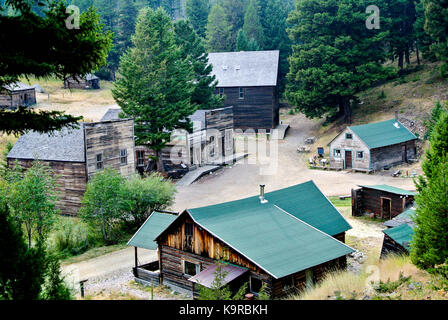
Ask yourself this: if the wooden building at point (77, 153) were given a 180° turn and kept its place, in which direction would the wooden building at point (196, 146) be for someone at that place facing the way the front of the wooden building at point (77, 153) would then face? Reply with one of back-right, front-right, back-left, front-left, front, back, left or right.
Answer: right

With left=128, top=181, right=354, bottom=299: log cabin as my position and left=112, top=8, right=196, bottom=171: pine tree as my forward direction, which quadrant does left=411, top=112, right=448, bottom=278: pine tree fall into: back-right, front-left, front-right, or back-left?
back-right

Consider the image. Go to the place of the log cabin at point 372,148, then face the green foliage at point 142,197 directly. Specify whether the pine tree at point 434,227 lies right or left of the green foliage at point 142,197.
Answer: left

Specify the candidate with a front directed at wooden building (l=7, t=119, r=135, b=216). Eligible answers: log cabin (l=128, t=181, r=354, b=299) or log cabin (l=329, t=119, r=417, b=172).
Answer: log cabin (l=329, t=119, r=417, b=172)

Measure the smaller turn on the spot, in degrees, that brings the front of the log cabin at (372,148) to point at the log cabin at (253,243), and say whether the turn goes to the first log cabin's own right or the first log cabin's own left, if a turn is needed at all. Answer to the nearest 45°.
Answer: approximately 45° to the first log cabin's own left

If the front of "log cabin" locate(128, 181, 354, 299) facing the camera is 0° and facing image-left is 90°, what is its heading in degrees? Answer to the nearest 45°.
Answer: approximately 45°

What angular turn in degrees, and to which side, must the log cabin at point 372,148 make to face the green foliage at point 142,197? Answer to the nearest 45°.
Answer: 0° — it already faces it
